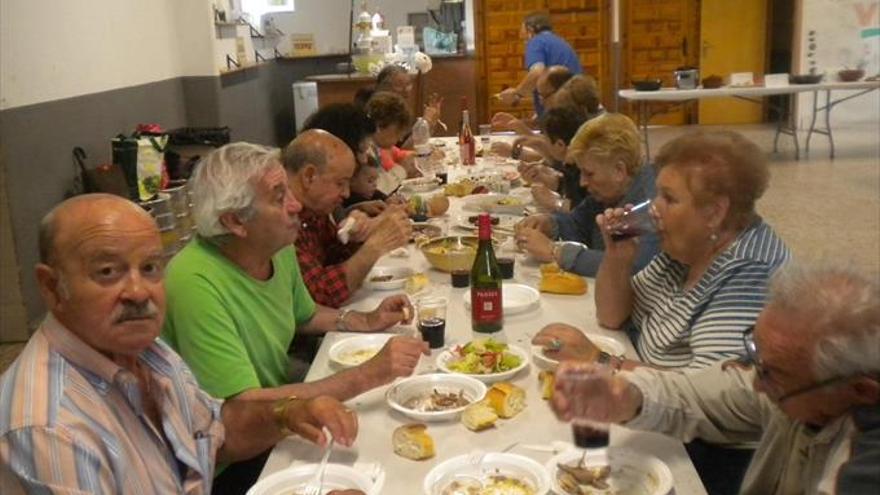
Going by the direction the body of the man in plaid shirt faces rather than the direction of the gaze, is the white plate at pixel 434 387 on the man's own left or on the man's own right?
on the man's own right

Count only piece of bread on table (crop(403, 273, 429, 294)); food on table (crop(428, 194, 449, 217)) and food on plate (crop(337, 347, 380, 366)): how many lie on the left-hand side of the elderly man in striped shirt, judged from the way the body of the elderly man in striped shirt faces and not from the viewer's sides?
3

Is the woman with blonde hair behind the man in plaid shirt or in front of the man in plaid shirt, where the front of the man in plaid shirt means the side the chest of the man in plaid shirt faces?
in front

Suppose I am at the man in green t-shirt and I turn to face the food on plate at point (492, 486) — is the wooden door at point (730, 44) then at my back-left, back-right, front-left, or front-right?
back-left

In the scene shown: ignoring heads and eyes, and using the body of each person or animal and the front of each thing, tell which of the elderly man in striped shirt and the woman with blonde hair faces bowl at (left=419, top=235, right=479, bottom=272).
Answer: the woman with blonde hair

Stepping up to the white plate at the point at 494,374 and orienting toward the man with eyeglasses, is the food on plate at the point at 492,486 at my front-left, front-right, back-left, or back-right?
front-right

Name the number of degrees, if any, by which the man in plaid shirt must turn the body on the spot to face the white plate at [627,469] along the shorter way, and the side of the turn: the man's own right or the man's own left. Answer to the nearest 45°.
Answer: approximately 90° to the man's own right

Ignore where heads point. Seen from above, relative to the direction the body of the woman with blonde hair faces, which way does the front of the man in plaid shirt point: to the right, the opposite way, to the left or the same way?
the opposite way

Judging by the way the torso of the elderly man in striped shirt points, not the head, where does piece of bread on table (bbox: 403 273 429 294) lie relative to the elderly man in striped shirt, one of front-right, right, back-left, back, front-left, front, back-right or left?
left

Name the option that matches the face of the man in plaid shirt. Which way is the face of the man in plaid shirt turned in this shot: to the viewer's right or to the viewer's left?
to the viewer's right

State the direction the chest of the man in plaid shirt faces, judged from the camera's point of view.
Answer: to the viewer's right

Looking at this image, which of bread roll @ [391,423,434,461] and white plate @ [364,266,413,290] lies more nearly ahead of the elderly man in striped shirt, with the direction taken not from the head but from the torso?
the bread roll

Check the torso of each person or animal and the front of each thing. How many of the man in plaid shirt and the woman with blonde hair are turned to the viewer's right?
1

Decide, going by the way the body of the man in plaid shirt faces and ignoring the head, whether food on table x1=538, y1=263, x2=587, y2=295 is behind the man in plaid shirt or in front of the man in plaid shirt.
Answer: in front

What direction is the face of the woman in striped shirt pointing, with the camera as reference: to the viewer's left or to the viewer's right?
to the viewer's left

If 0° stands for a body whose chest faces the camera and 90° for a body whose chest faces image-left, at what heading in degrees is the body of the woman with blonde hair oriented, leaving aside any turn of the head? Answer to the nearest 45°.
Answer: approximately 90°
